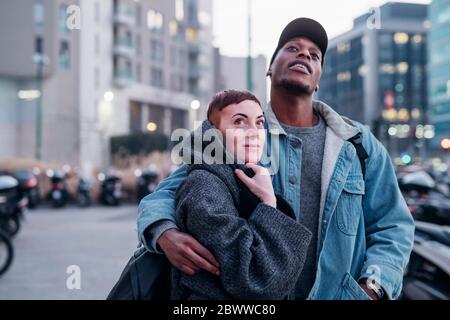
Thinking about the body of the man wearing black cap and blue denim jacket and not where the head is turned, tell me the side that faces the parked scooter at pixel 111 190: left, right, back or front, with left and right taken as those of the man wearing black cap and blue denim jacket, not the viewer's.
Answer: back

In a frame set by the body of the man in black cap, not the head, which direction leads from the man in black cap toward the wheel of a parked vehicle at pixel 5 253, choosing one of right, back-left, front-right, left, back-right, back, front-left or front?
back-right

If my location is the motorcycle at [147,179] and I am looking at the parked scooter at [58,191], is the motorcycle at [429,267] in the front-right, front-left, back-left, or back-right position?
back-left

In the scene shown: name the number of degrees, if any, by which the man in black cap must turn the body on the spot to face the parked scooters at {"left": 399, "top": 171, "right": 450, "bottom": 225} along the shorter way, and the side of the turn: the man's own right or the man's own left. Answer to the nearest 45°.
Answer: approximately 180°

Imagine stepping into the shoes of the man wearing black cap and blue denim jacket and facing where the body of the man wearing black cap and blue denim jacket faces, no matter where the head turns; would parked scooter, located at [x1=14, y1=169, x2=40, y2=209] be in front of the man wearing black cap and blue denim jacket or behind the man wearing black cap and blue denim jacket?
behind

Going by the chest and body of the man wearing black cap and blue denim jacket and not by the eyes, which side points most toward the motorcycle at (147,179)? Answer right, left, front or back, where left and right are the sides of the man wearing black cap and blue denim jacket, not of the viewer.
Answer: back

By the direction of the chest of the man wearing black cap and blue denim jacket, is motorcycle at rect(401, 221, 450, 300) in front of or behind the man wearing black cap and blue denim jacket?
behind

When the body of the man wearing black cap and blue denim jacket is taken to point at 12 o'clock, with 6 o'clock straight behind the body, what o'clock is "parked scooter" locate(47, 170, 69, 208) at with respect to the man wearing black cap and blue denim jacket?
The parked scooter is roughly at 5 o'clock from the man wearing black cap and blue denim jacket.

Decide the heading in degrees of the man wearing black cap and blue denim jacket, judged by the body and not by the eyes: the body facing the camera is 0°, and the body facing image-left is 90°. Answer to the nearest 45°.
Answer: approximately 0°
